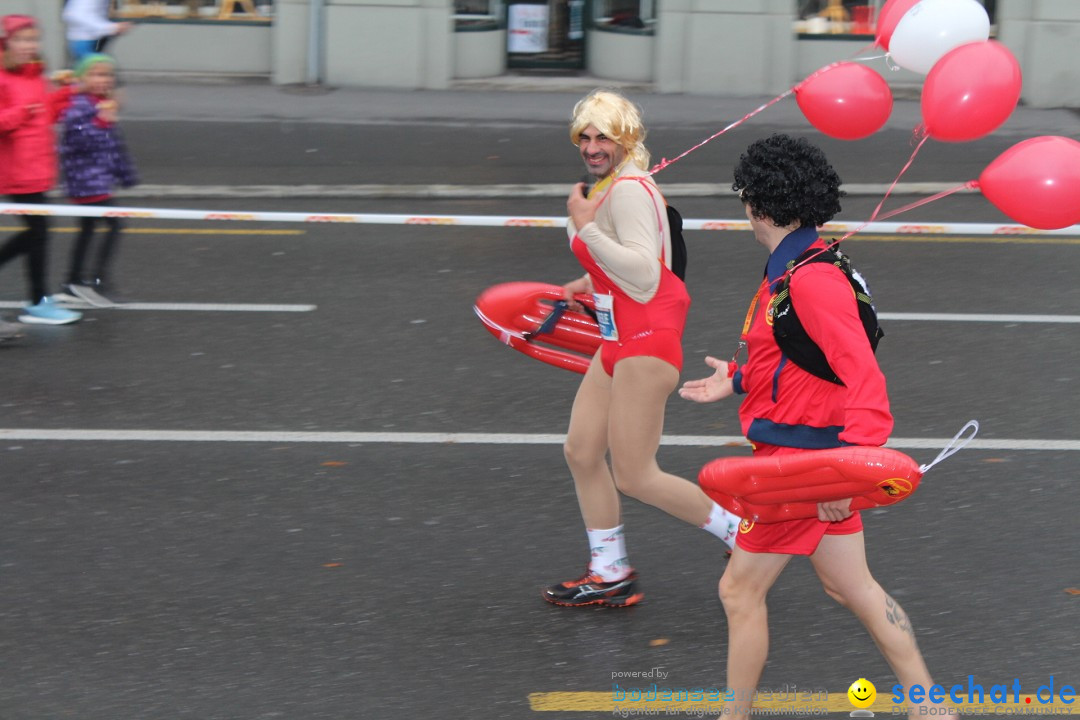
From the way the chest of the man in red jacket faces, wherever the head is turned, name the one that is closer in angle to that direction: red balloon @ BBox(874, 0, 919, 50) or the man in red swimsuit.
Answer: the man in red swimsuit

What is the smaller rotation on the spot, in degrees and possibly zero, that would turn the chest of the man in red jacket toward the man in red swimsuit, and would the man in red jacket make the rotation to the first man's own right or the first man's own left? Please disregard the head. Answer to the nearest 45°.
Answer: approximately 45° to the first man's own right

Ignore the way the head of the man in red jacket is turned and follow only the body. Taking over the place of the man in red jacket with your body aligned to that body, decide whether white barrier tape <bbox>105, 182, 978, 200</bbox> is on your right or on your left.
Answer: on your right

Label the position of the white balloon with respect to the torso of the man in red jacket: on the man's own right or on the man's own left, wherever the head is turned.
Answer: on the man's own right

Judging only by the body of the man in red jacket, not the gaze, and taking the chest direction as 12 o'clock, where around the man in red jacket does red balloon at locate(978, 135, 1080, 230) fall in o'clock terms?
The red balloon is roughly at 5 o'clock from the man in red jacket.

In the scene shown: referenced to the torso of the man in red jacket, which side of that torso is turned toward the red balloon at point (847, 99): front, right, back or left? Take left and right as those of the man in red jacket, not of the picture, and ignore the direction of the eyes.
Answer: right

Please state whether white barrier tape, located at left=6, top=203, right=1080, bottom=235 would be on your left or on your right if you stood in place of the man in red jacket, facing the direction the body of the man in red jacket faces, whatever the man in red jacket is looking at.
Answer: on your right

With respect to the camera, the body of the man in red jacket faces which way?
to the viewer's left
